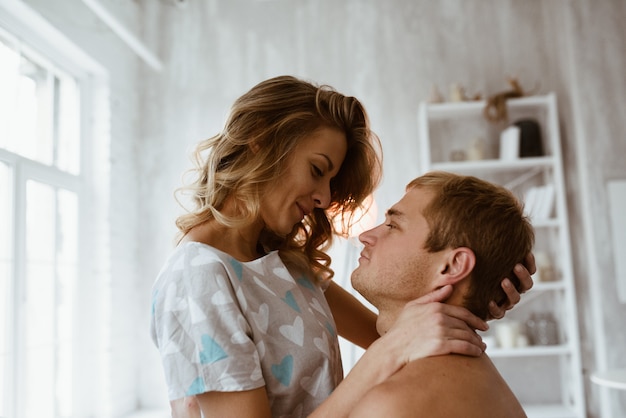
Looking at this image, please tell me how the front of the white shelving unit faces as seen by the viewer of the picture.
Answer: facing the viewer

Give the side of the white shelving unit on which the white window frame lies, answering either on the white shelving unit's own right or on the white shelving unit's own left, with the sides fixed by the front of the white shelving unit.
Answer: on the white shelving unit's own right

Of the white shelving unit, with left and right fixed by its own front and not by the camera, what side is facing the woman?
front

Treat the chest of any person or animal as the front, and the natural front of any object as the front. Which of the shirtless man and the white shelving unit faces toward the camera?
the white shelving unit

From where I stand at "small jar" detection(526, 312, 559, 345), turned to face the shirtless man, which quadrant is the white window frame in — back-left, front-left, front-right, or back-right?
front-right

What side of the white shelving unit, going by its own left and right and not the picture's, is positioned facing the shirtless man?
front

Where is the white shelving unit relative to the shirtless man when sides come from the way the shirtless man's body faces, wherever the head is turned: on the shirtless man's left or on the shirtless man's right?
on the shirtless man's right

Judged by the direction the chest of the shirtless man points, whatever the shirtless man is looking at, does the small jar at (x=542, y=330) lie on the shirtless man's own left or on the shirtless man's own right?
on the shirtless man's own right

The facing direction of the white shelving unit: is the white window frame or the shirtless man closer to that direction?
the shirtless man

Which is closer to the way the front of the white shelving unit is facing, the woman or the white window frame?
the woman

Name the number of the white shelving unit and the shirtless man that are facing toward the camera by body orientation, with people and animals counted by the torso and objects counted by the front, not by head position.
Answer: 1

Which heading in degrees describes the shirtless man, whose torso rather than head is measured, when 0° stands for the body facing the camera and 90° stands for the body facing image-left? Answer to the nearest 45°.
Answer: approximately 90°

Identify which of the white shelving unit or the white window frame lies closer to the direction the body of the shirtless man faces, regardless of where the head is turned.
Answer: the white window frame

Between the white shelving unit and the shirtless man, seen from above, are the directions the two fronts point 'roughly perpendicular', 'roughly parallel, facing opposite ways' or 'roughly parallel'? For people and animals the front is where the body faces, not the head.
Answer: roughly perpendicular
